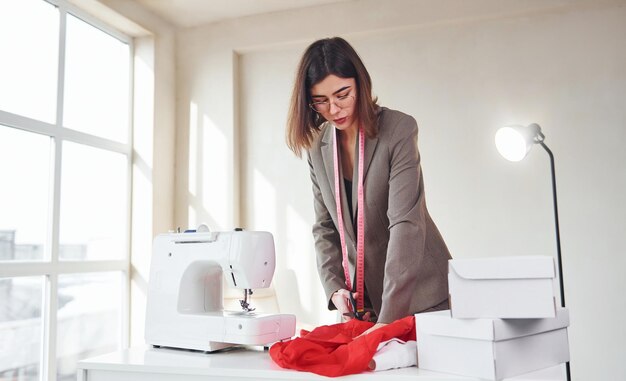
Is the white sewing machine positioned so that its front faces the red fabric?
no

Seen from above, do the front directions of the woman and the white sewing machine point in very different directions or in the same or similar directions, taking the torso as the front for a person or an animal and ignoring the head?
very different directions

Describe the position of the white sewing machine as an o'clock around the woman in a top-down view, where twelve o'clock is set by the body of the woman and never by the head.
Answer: The white sewing machine is roughly at 1 o'clock from the woman.

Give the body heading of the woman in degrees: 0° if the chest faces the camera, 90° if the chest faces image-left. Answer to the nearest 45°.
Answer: approximately 45°

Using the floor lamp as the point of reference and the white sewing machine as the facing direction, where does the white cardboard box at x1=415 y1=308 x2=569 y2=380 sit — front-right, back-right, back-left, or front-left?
front-left

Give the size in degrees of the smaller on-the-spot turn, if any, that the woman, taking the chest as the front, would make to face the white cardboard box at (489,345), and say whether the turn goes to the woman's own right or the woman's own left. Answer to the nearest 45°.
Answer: approximately 90° to the woman's own left

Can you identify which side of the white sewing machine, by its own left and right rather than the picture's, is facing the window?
left

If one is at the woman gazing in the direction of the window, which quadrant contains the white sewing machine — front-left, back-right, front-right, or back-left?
front-left

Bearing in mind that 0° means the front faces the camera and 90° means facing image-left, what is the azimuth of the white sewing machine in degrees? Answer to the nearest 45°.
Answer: approximately 225°

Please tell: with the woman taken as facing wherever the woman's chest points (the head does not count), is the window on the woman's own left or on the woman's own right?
on the woman's own right

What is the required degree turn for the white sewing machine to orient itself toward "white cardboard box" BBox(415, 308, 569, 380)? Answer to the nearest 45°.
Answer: approximately 90° to its right

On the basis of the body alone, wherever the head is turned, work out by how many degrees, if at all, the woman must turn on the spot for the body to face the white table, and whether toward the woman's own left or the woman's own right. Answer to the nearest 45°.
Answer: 0° — they already face it

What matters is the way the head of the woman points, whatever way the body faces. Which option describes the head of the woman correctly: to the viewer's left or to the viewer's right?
to the viewer's left
